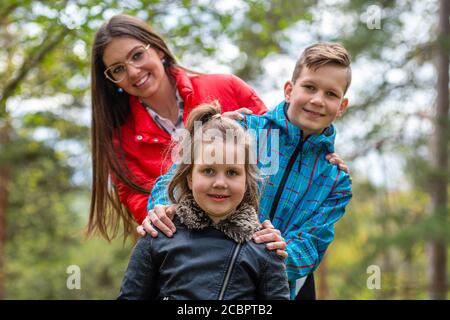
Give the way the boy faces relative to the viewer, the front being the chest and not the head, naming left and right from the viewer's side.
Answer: facing the viewer

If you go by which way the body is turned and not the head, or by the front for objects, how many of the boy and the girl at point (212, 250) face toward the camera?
2

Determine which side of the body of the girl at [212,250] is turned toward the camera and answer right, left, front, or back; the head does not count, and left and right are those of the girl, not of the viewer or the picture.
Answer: front

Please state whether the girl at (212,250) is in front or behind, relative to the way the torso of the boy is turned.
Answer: in front

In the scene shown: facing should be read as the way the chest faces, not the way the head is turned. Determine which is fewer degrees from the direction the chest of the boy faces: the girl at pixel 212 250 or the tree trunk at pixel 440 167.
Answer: the girl
